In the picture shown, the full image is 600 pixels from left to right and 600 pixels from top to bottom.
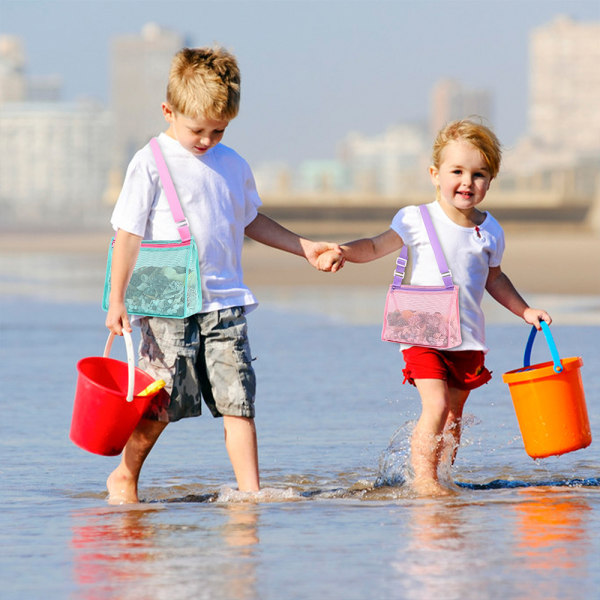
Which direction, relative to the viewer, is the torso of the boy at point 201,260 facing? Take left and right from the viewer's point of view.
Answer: facing the viewer and to the right of the viewer

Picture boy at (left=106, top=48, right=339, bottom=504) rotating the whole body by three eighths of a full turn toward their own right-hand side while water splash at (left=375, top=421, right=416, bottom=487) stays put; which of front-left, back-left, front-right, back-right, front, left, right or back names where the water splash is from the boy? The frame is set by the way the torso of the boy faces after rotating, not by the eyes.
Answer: back-right

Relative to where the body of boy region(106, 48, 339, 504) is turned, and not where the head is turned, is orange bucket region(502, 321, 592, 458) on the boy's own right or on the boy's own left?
on the boy's own left

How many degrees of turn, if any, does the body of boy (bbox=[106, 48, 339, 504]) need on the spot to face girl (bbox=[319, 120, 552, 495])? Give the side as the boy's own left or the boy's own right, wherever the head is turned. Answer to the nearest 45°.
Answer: approximately 45° to the boy's own left
